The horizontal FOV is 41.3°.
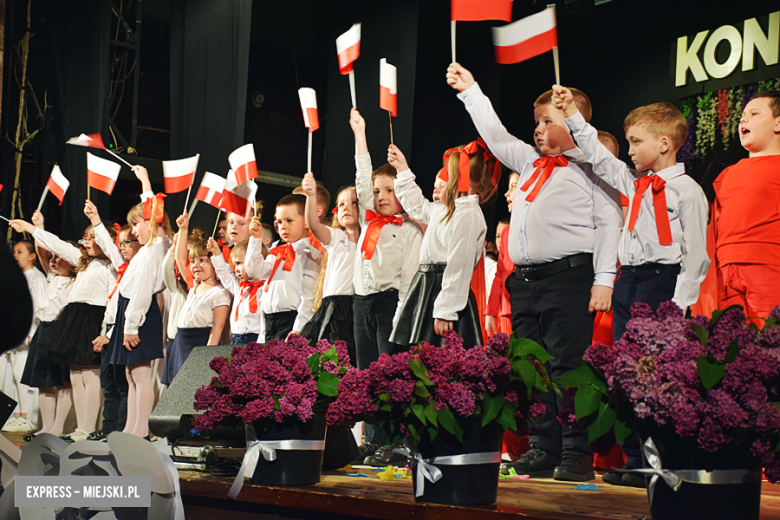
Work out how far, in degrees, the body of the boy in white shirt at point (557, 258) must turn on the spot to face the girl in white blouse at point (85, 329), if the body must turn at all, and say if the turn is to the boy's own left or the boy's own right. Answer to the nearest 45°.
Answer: approximately 90° to the boy's own right

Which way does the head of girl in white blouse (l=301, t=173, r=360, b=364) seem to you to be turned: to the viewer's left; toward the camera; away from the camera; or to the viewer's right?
toward the camera

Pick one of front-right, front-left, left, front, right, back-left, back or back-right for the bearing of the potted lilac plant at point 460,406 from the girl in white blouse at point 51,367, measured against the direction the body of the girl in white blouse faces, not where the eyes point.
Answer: front-left

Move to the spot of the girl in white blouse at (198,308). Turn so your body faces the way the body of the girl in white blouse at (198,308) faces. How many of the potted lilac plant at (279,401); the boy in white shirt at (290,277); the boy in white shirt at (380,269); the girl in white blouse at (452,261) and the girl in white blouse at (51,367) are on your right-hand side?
1

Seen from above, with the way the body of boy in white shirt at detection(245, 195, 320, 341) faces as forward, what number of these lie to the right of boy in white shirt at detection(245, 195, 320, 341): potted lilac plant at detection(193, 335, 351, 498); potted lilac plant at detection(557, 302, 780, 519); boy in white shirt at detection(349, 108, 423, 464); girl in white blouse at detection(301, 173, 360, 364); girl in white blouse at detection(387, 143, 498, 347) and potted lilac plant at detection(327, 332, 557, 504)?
0

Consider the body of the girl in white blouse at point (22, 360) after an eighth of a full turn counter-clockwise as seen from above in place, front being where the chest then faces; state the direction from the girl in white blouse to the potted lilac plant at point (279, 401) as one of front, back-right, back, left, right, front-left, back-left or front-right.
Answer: front

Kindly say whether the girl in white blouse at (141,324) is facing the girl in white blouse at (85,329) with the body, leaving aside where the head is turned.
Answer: no

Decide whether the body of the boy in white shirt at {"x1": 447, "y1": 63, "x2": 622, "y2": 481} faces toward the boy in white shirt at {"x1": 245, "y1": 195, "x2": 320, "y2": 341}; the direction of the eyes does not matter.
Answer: no

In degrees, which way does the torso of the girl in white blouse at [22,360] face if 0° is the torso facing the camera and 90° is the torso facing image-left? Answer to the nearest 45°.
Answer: approximately 45°

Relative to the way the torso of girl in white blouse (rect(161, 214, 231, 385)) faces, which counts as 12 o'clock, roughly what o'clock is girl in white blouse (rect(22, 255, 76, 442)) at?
girl in white blouse (rect(22, 255, 76, 442)) is roughly at 3 o'clock from girl in white blouse (rect(161, 214, 231, 385)).

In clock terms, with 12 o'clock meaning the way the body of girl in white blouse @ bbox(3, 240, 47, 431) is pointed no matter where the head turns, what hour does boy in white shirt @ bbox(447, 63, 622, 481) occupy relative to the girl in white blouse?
The boy in white shirt is roughly at 10 o'clock from the girl in white blouse.

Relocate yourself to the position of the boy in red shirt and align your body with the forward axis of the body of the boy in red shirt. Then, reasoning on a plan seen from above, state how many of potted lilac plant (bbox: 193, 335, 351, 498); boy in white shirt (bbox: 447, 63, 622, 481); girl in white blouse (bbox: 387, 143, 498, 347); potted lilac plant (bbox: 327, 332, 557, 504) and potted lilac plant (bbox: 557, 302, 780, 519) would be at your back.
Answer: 0

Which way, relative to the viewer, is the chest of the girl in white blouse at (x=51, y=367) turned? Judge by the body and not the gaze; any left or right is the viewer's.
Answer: facing the viewer and to the left of the viewer

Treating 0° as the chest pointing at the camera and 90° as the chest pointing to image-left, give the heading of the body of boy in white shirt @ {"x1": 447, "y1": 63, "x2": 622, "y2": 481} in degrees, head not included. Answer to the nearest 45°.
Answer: approximately 45°

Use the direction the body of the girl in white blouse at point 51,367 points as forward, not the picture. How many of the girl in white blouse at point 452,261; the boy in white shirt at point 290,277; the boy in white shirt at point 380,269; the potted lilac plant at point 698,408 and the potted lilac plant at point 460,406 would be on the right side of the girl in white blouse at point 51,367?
0

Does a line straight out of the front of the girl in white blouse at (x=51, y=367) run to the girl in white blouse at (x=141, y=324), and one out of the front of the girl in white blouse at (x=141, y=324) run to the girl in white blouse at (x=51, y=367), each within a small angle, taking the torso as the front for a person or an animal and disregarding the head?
no

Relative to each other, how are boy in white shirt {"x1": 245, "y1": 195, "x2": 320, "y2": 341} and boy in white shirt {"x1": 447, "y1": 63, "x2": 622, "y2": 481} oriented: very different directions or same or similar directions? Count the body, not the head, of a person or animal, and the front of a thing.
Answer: same or similar directions
